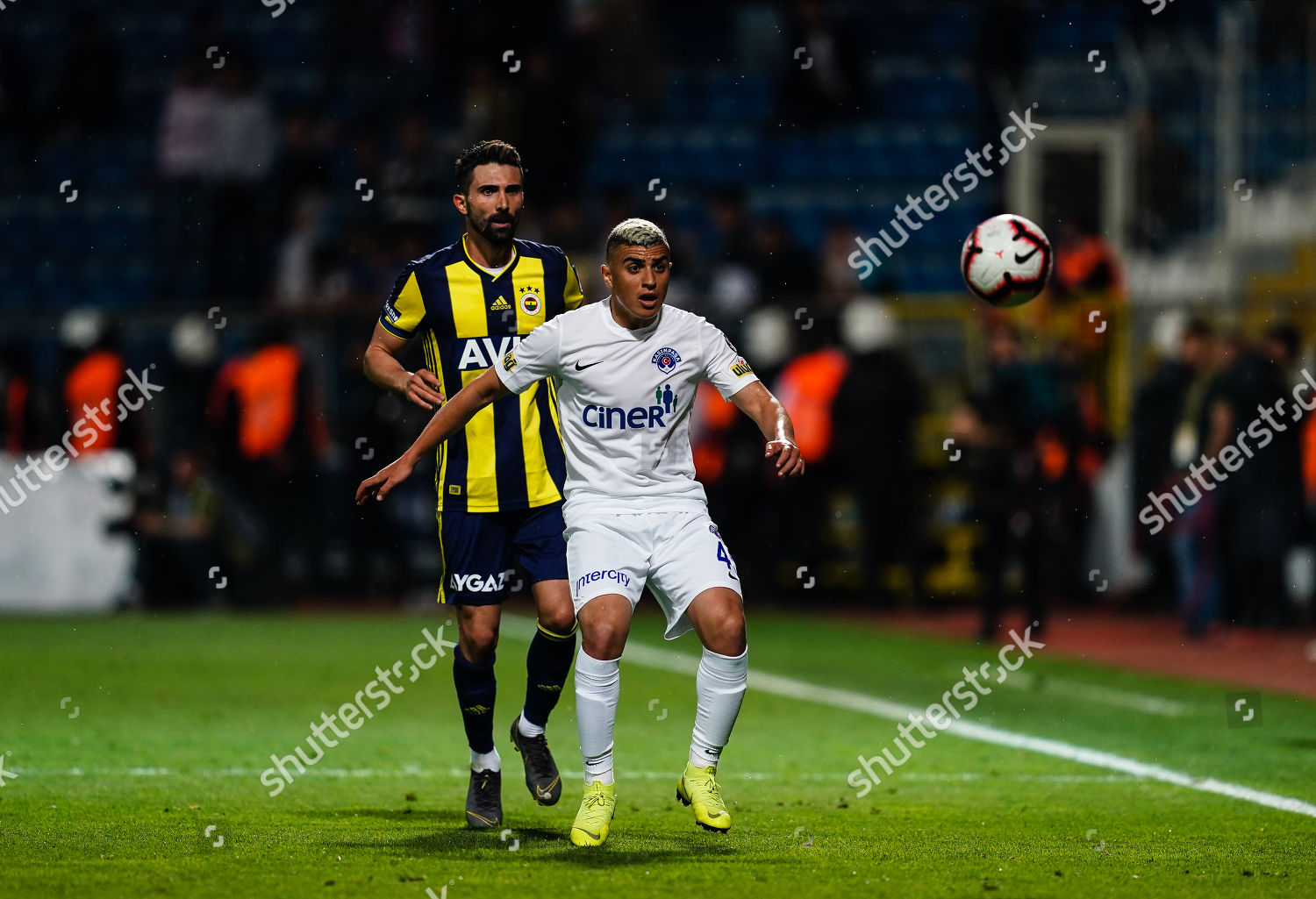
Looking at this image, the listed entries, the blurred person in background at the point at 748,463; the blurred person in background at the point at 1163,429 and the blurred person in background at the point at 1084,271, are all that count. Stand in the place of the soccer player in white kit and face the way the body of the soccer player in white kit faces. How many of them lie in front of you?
0

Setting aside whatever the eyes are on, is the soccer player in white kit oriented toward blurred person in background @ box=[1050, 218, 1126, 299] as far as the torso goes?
no

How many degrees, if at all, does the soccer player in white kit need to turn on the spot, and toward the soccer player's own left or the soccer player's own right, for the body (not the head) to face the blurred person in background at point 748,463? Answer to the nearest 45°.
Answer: approximately 180°

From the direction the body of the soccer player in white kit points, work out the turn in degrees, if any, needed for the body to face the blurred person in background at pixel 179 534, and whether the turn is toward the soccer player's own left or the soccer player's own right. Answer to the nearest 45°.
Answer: approximately 180°

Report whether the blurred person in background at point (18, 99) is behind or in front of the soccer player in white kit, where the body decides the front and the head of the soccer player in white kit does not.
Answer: behind

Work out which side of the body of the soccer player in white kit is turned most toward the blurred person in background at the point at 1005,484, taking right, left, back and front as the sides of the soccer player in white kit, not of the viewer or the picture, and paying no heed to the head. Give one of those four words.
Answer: back

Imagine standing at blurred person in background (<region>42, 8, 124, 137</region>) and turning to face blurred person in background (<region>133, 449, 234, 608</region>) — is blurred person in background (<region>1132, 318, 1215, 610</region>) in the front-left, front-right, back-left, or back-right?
front-left

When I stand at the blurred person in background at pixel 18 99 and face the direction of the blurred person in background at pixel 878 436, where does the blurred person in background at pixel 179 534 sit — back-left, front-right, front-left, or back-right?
front-right

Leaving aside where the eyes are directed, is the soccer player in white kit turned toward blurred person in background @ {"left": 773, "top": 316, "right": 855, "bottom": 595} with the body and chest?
no

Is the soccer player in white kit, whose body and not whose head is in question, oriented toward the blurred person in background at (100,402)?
no

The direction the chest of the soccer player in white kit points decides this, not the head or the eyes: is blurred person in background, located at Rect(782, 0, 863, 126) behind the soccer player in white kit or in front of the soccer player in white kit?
behind

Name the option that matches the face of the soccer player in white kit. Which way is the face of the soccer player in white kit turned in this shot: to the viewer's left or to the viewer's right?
to the viewer's right

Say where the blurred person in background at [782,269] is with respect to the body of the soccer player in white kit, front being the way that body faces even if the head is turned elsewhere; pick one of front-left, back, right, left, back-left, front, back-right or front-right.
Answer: back

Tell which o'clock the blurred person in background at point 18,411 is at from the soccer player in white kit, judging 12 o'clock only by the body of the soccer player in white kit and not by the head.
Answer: The blurred person in background is roughly at 5 o'clock from the soccer player in white kit.

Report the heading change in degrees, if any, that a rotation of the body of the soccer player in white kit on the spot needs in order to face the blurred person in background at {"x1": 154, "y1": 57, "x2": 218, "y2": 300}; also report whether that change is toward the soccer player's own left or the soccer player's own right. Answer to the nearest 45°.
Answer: approximately 180°

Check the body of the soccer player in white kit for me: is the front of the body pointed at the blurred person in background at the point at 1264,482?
no

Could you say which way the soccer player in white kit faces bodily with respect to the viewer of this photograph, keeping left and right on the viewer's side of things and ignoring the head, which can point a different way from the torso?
facing the viewer
